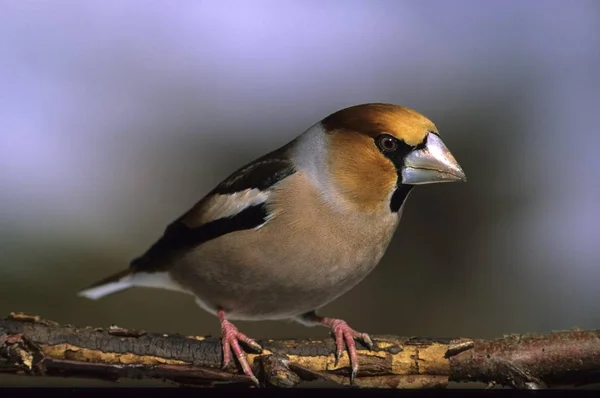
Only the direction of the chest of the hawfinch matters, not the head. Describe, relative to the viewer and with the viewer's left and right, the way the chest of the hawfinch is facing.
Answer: facing the viewer and to the right of the viewer
